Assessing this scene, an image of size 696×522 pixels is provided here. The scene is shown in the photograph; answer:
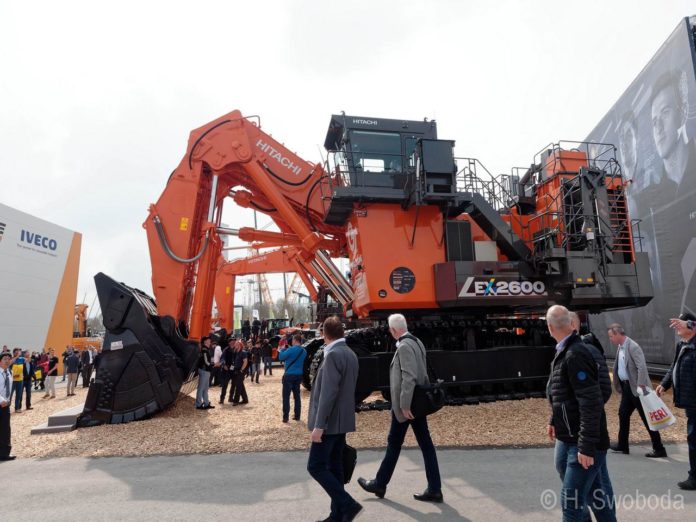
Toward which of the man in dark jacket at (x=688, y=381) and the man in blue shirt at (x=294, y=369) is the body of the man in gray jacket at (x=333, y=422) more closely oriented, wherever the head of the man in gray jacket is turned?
the man in blue shirt

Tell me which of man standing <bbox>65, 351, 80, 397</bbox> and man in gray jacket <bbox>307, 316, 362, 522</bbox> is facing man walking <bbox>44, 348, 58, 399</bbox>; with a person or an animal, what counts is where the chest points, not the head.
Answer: the man in gray jacket

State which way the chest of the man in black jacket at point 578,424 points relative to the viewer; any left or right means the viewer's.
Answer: facing to the left of the viewer

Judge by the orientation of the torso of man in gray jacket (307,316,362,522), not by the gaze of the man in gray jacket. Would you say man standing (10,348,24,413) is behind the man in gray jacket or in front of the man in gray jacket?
in front

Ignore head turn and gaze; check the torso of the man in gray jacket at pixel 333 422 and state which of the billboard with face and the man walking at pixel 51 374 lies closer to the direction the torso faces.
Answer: the man walking

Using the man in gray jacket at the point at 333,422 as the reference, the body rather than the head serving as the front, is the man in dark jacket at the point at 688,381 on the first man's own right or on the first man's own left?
on the first man's own right

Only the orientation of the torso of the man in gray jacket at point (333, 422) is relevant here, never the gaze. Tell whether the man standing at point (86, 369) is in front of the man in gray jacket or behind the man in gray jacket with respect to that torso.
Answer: in front

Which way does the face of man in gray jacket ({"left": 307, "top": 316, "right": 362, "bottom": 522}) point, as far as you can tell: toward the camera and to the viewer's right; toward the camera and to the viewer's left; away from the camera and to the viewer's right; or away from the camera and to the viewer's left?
away from the camera and to the viewer's left

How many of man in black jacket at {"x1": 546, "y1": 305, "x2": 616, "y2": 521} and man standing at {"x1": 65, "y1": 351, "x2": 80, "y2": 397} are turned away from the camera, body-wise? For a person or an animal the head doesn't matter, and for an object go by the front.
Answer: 1

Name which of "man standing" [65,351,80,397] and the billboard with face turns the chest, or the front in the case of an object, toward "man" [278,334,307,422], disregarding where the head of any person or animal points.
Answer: the billboard with face
